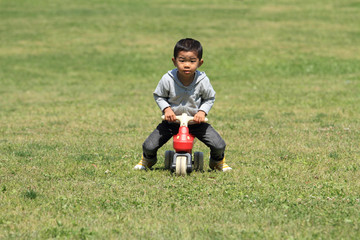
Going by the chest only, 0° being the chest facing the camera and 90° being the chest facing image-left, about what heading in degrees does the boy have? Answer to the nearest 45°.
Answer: approximately 0°

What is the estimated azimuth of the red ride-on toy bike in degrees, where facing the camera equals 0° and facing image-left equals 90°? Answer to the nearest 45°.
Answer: approximately 0°
